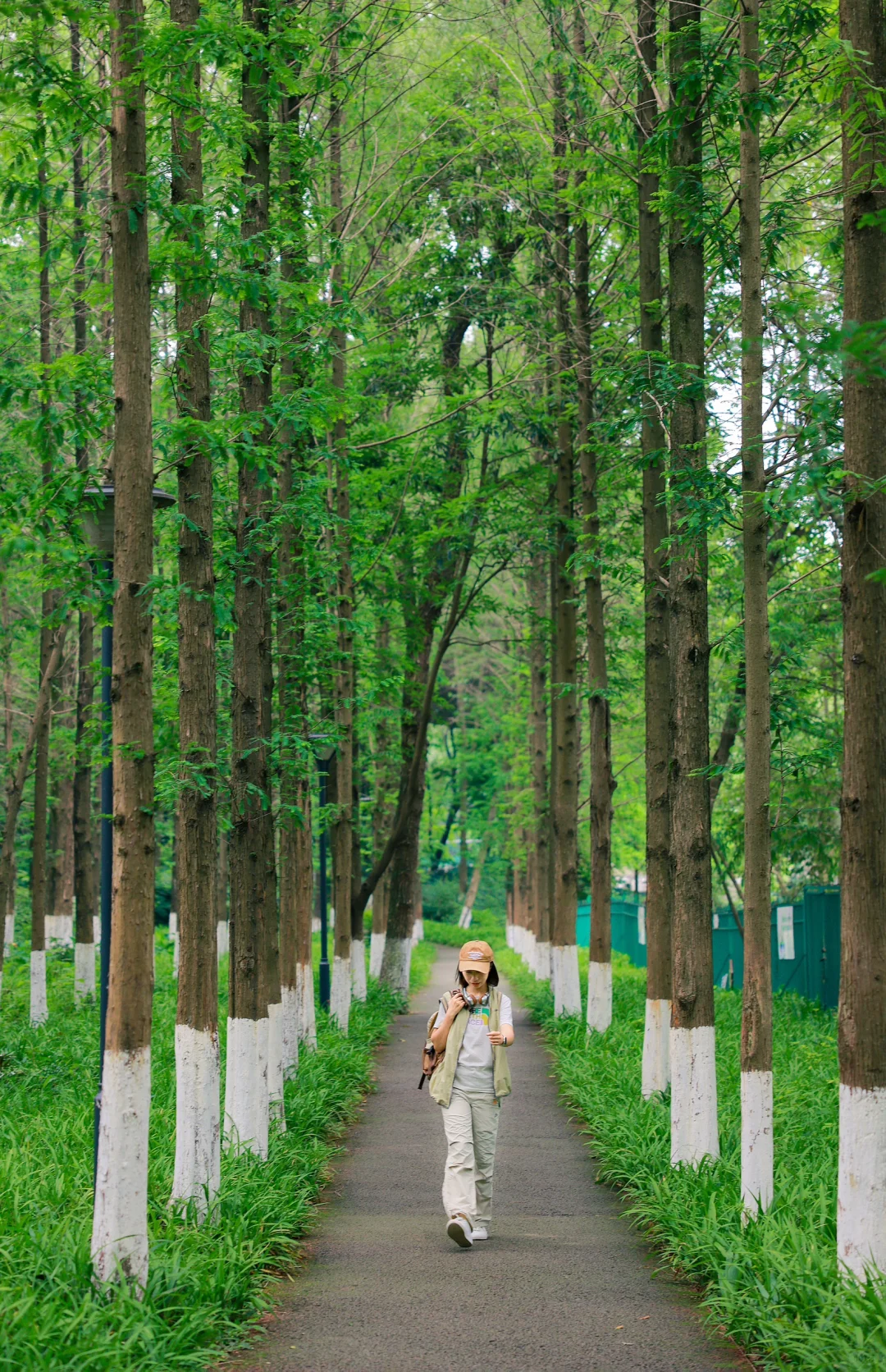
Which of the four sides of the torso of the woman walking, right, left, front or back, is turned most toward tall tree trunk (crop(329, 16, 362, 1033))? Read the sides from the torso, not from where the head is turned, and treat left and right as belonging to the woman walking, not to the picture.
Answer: back

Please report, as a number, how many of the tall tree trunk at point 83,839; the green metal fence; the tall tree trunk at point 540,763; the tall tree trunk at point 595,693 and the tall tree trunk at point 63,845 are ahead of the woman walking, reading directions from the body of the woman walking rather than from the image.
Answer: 0

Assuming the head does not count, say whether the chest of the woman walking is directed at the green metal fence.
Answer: no

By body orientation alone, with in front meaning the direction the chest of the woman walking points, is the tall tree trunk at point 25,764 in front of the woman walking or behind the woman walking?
behind

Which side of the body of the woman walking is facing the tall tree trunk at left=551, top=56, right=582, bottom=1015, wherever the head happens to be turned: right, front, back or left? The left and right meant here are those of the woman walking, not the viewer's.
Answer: back

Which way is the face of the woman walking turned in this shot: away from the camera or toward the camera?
toward the camera

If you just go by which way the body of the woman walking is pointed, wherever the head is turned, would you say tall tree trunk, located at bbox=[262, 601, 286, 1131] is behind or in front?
behind

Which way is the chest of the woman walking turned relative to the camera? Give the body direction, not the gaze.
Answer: toward the camera

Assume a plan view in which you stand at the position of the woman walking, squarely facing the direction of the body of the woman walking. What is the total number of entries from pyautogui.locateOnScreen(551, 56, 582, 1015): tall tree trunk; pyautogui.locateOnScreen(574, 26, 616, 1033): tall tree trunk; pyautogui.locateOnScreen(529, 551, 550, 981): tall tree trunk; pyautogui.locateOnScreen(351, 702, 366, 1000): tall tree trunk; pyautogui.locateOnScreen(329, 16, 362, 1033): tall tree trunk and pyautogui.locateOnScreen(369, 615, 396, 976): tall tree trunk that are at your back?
6

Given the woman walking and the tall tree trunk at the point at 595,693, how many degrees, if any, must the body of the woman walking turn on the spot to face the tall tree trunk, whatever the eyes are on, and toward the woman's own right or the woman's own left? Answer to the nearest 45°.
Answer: approximately 180°

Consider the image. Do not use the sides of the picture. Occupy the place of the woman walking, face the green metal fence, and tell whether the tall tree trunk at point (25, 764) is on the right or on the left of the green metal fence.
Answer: left

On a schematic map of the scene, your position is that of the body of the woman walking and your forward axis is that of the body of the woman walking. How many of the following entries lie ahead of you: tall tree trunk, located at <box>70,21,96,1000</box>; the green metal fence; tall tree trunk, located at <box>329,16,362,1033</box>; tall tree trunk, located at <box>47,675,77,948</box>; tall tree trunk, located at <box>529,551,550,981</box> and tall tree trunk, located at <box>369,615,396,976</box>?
0

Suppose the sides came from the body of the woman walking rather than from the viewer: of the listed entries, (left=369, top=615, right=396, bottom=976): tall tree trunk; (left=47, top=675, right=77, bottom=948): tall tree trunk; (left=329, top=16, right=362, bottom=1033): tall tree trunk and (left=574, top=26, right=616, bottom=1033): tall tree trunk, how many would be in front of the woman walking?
0

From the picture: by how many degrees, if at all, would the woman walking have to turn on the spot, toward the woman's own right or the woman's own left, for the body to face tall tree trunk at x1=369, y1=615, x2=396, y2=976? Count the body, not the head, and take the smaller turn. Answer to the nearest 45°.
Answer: approximately 180°

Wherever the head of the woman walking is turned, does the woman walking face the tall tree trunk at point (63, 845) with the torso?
no

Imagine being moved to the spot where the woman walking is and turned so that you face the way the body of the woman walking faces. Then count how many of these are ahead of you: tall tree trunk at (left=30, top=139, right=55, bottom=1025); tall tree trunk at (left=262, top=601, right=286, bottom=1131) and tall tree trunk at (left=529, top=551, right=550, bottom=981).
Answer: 0
